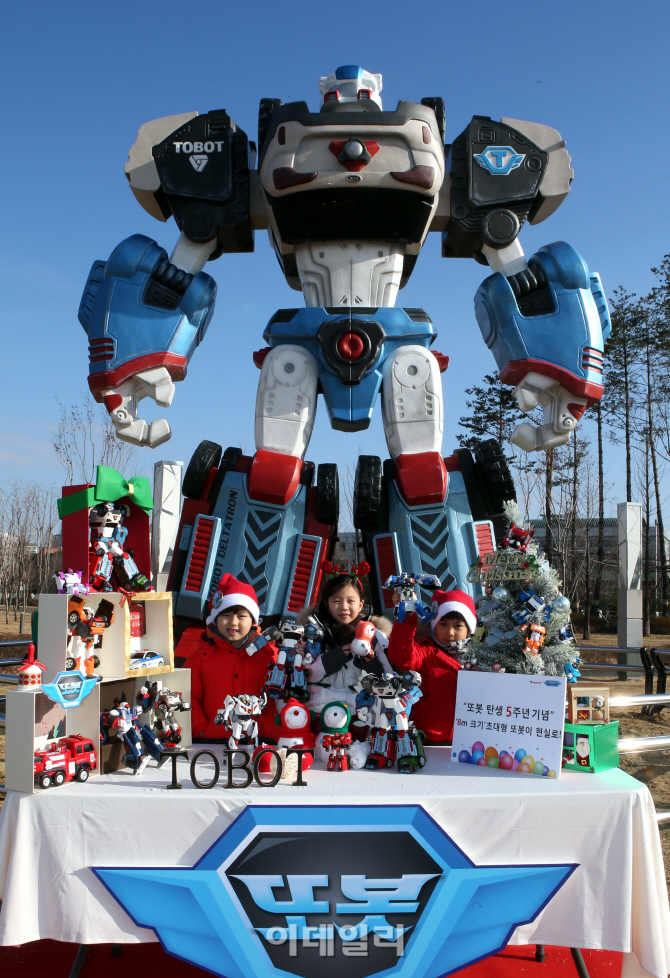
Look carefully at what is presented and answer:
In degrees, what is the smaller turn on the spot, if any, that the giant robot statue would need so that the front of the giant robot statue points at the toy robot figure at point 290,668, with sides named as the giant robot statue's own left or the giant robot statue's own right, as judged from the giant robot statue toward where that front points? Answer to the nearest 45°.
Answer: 0° — it already faces it

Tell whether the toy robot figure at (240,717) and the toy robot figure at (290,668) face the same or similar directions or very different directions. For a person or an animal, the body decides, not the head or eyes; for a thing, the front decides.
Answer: same or similar directions

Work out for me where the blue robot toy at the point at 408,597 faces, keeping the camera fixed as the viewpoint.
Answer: facing the viewer

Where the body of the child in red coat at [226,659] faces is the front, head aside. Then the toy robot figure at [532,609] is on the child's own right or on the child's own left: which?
on the child's own left

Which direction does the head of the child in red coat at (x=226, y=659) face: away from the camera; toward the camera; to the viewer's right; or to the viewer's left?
toward the camera

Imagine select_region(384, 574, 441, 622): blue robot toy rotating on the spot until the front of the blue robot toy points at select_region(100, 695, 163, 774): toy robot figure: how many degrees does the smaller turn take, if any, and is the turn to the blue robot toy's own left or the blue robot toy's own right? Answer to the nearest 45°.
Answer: approximately 90° to the blue robot toy's own right

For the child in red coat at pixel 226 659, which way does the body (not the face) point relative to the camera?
toward the camera

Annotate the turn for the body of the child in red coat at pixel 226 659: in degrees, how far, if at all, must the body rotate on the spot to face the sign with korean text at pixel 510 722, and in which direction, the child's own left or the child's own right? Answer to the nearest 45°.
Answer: approximately 45° to the child's own left

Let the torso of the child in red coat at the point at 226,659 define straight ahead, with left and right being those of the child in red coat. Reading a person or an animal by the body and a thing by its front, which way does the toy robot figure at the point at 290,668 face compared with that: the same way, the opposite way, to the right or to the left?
the same way

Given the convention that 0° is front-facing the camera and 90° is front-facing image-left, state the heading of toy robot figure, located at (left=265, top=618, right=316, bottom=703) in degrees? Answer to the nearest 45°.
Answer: approximately 0°
